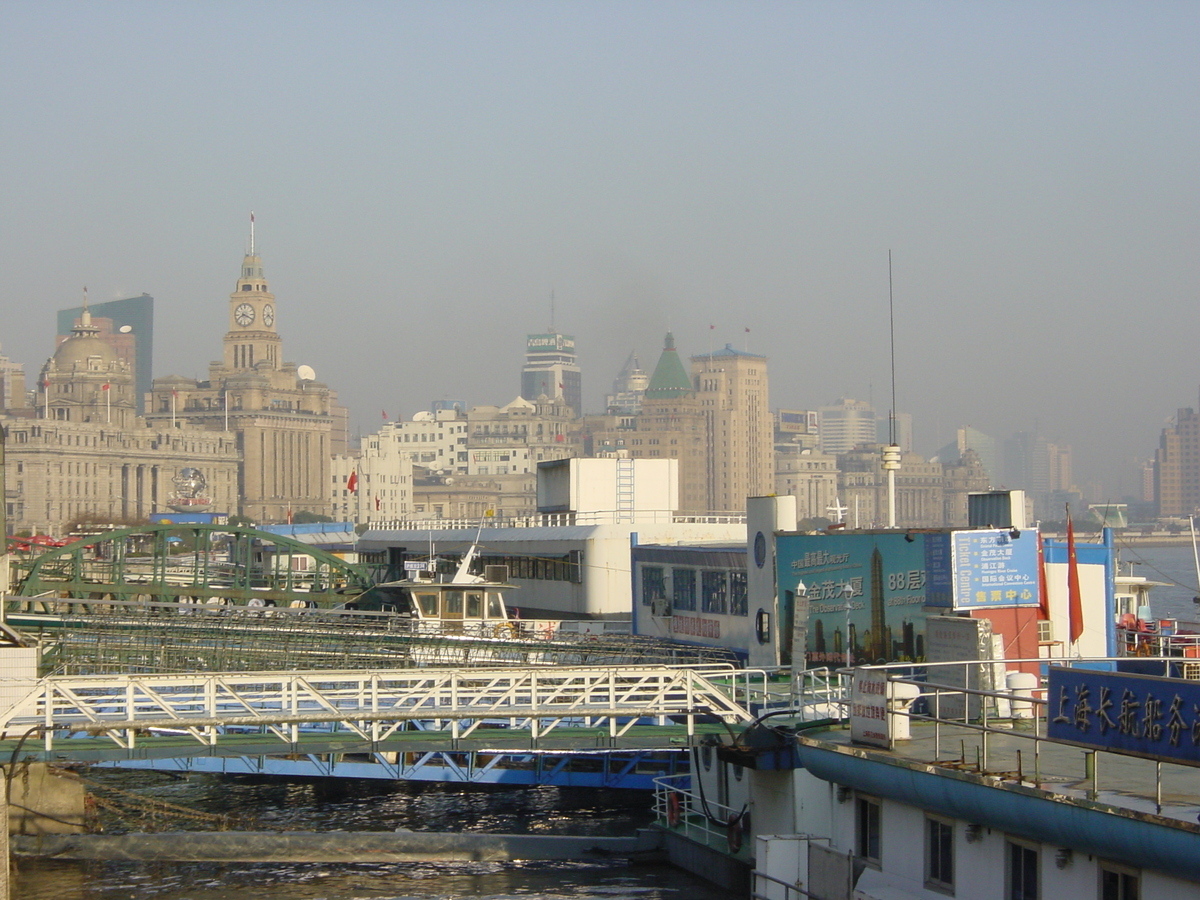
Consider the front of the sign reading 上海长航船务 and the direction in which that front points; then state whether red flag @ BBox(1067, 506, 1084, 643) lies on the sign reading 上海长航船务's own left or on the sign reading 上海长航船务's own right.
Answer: on the sign reading 上海长航船务's own right

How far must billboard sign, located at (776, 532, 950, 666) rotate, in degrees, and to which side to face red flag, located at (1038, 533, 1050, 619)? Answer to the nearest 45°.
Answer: approximately 45° to its left

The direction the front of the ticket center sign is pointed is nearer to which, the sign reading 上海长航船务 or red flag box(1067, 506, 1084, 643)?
the sign reading 上海长航船务

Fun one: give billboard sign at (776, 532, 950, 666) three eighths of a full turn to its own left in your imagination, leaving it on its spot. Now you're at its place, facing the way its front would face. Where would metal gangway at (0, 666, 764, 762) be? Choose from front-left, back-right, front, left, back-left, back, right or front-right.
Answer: back

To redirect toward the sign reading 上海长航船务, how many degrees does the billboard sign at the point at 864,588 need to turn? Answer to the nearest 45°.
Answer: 0° — it already faces it

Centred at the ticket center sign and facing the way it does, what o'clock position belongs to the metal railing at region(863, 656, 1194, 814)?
The metal railing is roughly at 12 o'clock from the ticket center sign.

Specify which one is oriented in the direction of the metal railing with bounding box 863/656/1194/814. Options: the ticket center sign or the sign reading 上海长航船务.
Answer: the ticket center sign

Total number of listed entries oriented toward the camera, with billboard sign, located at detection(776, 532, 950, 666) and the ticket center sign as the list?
2

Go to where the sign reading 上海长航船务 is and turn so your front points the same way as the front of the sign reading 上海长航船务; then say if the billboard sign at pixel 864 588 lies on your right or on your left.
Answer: on your right

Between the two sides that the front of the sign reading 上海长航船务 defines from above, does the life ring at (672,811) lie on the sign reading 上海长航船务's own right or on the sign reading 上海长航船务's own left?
on the sign reading 上海长航船务's own right

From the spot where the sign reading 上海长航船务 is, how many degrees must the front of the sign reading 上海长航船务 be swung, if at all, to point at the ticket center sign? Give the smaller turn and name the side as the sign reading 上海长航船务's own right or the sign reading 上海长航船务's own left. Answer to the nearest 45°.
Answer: approximately 135° to the sign reading 上海长航船务's own right

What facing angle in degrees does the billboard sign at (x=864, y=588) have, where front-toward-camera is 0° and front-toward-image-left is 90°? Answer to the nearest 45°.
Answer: approximately 0°

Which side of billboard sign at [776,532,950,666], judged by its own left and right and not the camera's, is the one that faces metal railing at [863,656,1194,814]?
front
